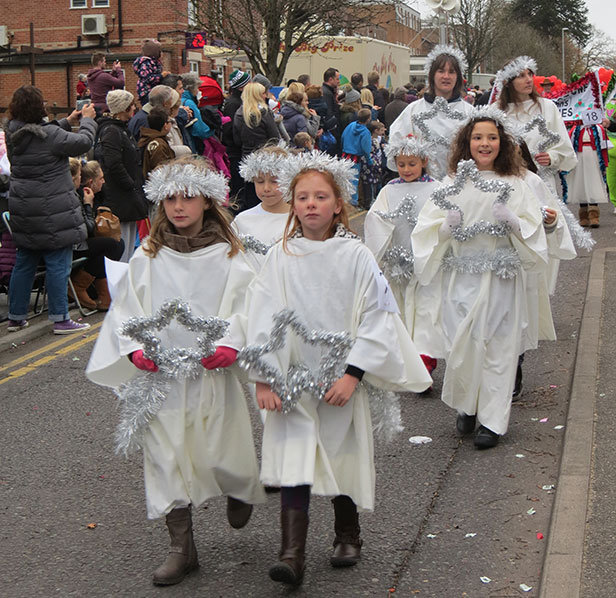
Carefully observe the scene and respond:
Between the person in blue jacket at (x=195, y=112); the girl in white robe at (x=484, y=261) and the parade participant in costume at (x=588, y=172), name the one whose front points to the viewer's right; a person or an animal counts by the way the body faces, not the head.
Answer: the person in blue jacket

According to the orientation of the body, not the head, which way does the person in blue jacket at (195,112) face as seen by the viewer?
to the viewer's right

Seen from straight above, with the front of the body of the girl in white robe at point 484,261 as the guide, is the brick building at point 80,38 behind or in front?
behind

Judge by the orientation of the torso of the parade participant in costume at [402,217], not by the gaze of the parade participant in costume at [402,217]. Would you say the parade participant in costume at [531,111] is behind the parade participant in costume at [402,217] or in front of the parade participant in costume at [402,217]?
behind

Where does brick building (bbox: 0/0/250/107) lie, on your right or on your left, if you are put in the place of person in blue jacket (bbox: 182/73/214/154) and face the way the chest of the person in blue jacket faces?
on your left

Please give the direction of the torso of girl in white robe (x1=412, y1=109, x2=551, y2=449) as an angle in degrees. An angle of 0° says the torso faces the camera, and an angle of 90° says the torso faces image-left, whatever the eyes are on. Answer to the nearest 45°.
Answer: approximately 0°

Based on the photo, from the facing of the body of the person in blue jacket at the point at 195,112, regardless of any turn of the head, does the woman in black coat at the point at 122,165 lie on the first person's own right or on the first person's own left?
on the first person's own right

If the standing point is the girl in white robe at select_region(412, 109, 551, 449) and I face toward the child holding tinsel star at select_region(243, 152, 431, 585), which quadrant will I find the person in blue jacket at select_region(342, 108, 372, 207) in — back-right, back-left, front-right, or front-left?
back-right

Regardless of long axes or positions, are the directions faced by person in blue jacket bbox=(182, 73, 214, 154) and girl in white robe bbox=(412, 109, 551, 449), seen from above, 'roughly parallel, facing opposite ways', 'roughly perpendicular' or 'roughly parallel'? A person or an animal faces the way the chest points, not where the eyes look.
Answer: roughly perpendicular

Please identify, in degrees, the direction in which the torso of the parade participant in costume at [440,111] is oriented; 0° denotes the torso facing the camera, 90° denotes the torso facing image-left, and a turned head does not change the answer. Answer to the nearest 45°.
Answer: approximately 0°

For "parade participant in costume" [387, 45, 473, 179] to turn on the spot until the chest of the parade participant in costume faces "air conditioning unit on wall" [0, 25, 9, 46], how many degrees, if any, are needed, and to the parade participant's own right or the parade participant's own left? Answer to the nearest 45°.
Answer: approximately 135° to the parade participant's own right

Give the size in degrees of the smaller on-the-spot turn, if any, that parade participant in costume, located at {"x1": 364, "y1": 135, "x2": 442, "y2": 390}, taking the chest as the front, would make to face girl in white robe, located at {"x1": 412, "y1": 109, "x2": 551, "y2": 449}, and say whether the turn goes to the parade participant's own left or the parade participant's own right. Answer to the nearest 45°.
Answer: approximately 45° to the parade participant's own left
